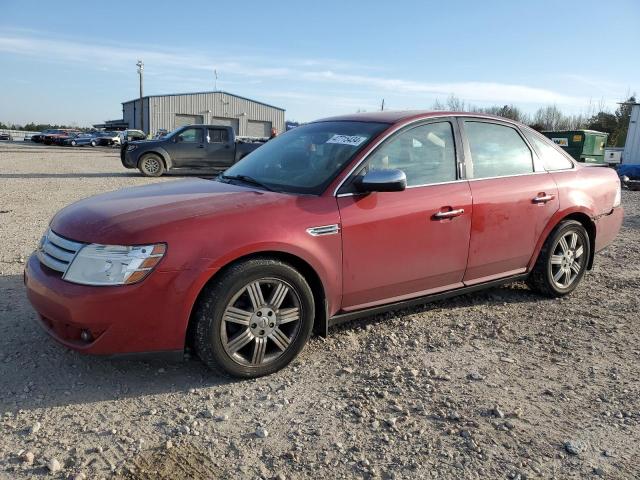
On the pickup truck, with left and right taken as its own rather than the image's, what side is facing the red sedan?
left

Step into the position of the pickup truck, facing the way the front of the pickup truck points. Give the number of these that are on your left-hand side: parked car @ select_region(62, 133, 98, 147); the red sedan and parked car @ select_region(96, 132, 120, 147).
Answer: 1

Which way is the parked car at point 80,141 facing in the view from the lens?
facing the viewer and to the left of the viewer

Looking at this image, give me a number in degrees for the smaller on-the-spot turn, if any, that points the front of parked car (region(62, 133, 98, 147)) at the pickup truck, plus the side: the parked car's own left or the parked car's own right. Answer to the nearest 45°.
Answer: approximately 45° to the parked car's own left

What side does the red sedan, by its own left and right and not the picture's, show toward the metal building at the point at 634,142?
back

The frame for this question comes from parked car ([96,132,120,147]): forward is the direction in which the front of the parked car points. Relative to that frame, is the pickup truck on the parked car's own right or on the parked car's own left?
on the parked car's own left

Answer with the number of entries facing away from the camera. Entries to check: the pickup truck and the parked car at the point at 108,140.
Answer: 0

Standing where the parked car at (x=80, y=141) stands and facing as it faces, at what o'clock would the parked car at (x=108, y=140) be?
the parked car at (x=108, y=140) is roughly at 8 o'clock from the parked car at (x=80, y=141).

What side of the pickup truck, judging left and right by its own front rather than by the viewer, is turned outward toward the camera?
left

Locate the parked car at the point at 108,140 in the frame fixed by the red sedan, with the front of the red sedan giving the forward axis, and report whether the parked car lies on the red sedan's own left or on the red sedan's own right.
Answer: on the red sedan's own right

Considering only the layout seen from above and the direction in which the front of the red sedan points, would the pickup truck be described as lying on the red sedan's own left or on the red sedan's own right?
on the red sedan's own right

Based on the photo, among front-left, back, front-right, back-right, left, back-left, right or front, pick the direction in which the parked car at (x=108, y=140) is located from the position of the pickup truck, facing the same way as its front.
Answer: right

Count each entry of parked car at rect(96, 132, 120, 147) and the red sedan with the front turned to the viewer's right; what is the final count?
0

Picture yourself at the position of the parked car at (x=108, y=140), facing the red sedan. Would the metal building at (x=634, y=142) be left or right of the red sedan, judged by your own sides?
left
